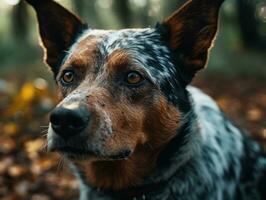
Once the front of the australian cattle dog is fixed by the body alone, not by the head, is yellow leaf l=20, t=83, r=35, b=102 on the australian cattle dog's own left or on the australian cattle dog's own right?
on the australian cattle dog's own right

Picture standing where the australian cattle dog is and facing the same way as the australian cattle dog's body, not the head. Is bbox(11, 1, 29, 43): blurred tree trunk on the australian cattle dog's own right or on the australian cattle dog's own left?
on the australian cattle dog's own right

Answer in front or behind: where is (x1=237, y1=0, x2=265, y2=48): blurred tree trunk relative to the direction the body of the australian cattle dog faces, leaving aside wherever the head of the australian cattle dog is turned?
behind

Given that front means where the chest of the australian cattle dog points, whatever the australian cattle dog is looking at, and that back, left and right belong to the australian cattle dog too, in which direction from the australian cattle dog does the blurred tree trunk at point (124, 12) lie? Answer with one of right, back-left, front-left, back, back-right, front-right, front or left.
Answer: back-right

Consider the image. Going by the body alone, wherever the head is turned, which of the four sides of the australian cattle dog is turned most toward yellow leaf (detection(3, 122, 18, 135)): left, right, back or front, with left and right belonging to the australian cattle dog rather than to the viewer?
right

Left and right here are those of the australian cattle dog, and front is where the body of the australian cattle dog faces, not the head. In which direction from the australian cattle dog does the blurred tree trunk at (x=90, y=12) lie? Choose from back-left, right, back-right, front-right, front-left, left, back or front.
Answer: back-right

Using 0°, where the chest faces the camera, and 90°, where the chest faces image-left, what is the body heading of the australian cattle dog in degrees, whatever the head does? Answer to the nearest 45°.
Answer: approximately 45°

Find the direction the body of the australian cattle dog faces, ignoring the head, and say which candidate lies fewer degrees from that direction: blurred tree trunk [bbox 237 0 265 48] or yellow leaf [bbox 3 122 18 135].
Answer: the yellow leaf
